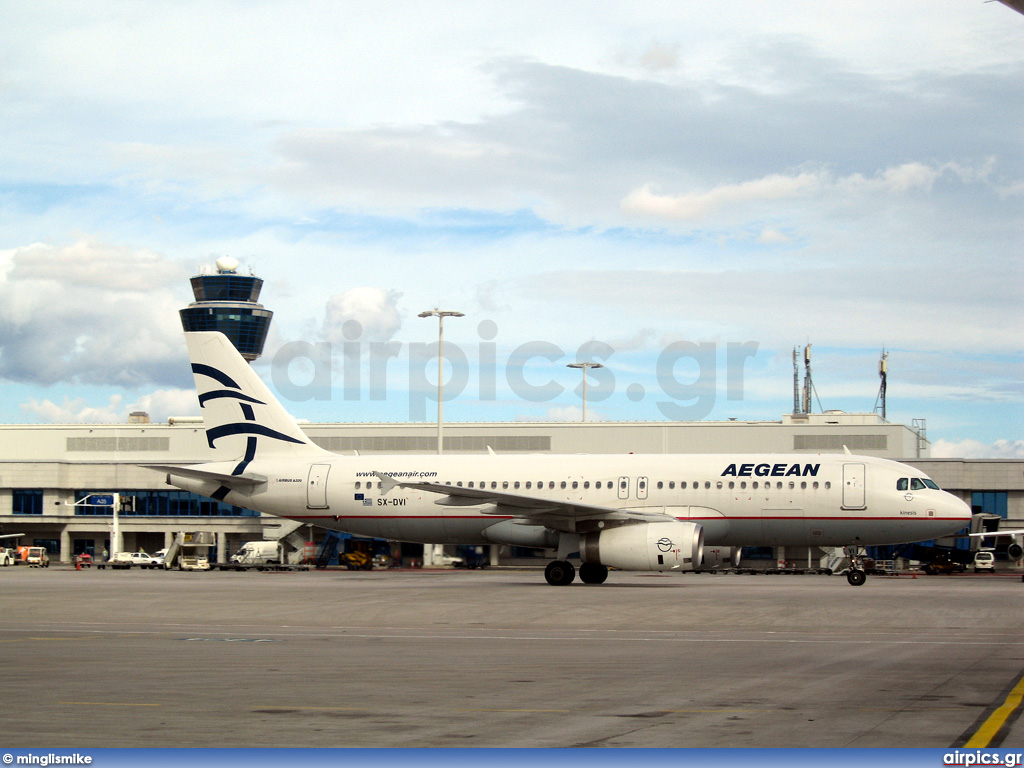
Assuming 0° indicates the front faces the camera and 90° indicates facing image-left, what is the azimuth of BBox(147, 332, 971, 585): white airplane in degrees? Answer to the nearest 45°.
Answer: approximately 270°
